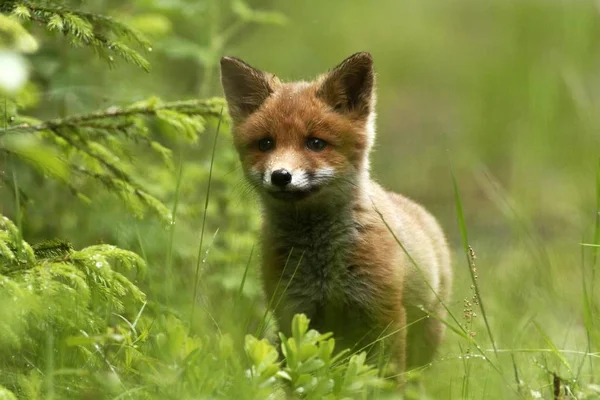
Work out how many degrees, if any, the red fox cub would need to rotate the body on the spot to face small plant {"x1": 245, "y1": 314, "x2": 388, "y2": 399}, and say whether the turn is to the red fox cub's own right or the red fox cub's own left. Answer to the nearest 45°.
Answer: approximately 45° to the red fox cub's own left

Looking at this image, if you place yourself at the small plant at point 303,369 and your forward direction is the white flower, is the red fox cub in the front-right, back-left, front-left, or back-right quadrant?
back-right

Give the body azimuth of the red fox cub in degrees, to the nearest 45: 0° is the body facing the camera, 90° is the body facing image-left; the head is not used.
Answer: approximately 45°

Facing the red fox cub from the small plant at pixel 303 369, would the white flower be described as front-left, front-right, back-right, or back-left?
back-left
